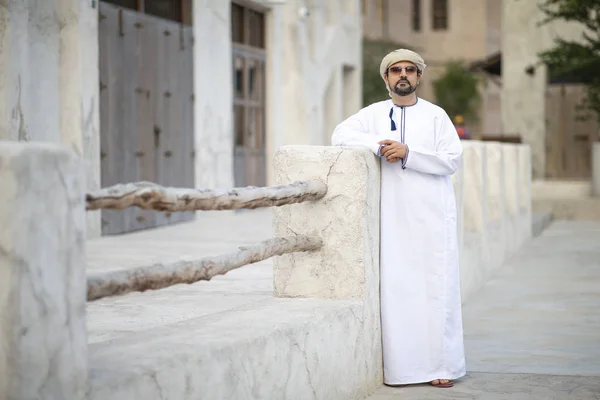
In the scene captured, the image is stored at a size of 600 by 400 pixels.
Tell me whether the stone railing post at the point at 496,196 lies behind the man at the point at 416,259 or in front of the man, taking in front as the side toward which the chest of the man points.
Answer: behind

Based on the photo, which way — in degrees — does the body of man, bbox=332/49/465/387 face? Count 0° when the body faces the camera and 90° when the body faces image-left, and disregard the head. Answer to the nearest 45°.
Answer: approximately 0°

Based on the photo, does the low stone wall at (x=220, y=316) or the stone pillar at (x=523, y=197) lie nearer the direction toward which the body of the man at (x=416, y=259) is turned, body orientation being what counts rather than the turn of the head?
the low stone wall

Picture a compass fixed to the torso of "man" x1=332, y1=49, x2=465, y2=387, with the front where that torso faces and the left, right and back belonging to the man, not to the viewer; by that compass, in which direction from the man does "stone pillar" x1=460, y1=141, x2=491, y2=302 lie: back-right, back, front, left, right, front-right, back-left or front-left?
back

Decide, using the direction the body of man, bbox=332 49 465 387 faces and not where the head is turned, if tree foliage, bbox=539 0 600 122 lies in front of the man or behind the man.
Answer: behind

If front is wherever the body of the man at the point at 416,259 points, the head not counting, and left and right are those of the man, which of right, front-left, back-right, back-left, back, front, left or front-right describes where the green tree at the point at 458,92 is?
back

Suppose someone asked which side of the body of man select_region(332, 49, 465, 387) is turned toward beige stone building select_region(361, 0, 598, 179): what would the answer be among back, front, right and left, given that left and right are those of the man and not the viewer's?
back

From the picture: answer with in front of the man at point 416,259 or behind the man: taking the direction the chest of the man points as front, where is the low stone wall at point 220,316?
in front

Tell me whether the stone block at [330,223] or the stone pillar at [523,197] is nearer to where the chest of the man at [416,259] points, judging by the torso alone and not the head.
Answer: the stone block

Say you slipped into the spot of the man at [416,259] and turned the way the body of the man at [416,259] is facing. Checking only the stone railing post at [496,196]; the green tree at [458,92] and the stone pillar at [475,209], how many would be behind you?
3
